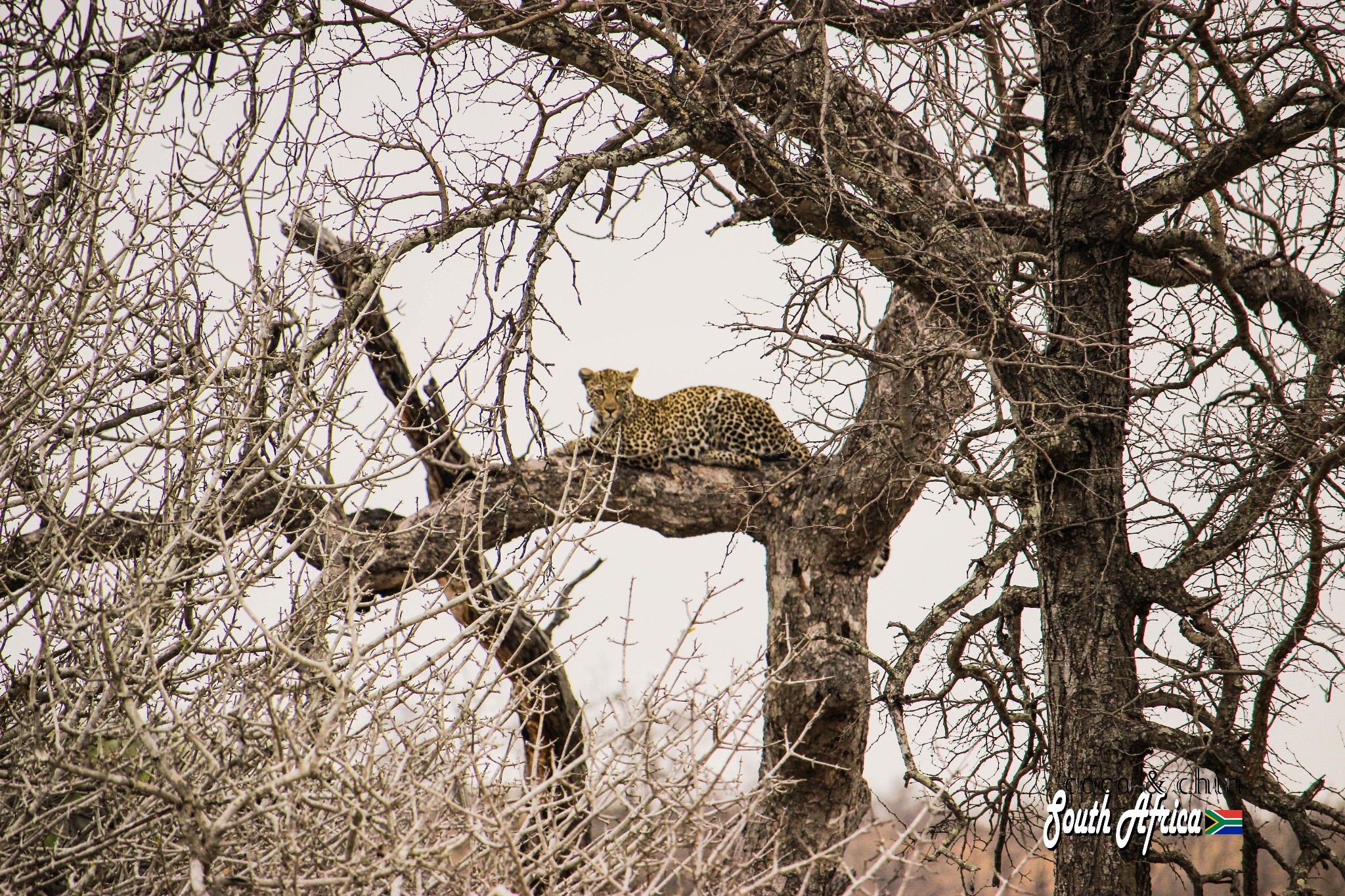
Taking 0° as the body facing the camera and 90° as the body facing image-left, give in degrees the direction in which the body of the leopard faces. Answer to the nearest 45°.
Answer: approximately 90°
